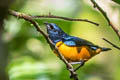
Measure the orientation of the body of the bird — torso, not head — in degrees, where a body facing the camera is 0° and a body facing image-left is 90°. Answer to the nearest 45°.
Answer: approximately 90°
